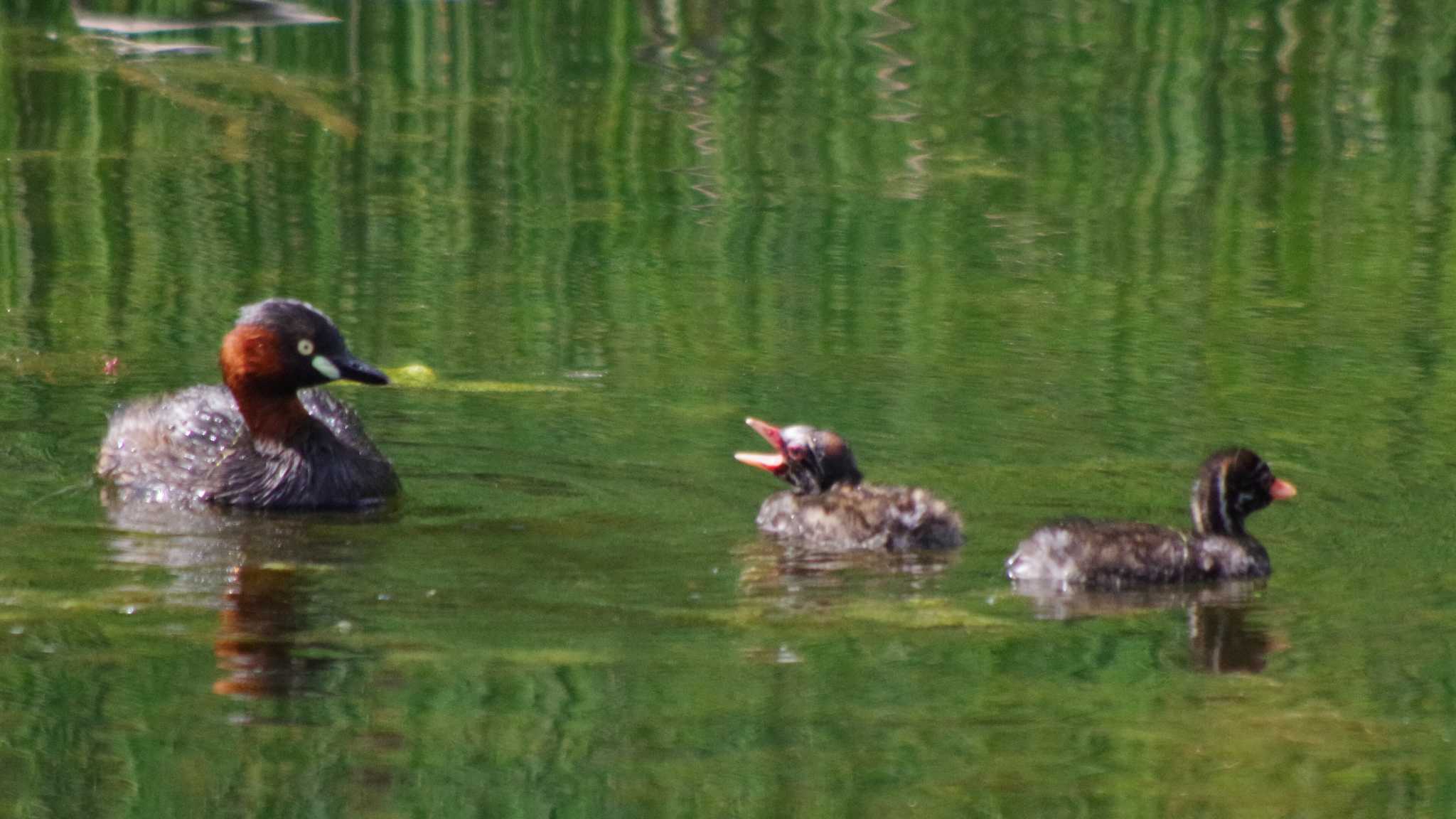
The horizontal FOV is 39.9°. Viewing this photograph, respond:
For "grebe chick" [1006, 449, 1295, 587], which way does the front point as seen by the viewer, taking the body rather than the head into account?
to the viewer's right

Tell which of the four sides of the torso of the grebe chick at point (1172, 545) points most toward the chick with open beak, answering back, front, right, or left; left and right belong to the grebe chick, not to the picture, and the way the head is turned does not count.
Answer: back

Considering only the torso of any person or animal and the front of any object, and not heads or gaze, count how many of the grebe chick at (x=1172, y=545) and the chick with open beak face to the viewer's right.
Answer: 1

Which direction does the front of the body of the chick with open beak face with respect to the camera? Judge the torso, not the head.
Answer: to the viewer's left

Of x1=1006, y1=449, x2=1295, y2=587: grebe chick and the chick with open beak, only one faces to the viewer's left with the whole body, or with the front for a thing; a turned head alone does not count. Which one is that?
the chick with open beak

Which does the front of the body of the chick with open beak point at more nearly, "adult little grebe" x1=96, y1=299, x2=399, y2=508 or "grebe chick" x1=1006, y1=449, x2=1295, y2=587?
the adult little grebe

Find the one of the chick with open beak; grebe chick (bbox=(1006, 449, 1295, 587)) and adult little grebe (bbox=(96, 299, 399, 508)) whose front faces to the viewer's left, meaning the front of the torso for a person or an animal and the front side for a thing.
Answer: the chick with open beak
